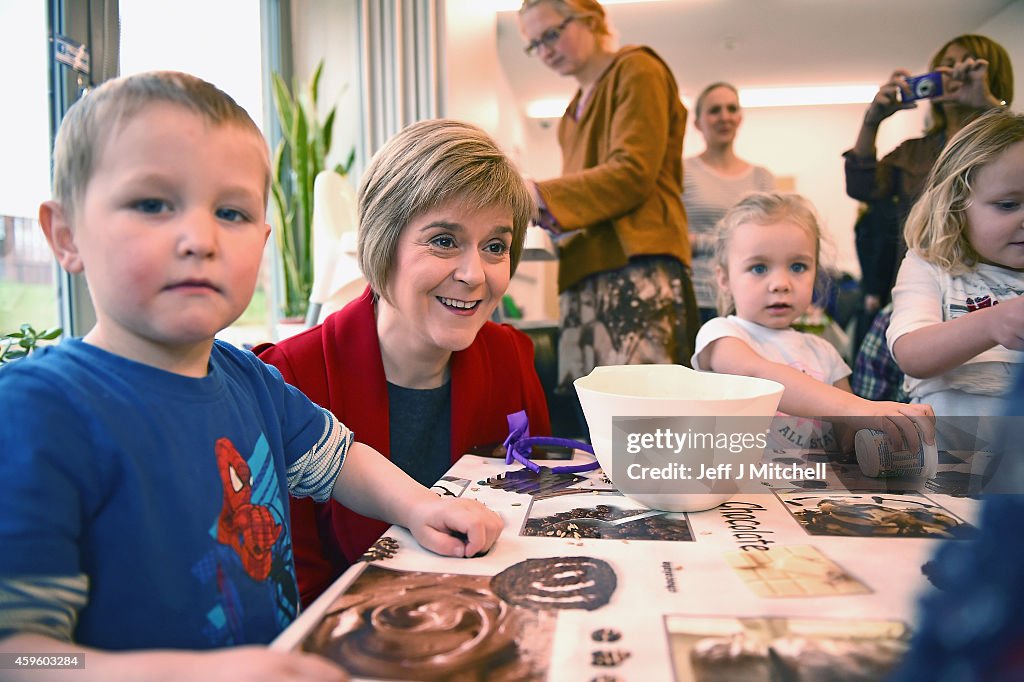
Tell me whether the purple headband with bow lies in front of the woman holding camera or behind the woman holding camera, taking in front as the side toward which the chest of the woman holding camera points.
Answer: in front

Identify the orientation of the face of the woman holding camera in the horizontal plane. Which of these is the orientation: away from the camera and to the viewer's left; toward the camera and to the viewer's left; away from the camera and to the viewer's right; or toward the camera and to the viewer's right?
toward the camera and to the viewer's left

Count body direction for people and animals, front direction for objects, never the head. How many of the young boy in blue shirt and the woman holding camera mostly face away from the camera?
0

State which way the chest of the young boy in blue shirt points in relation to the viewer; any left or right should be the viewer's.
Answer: facing the viewer and to the right of the viewer

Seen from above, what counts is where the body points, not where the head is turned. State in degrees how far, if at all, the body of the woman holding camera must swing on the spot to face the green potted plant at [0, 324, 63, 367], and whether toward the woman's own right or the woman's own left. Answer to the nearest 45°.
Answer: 0° — they already face it

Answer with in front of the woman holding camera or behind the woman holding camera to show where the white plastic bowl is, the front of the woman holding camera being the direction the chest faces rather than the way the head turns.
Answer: in front

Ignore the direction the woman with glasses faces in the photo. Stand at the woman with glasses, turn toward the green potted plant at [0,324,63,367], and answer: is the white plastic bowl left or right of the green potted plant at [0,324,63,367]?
left

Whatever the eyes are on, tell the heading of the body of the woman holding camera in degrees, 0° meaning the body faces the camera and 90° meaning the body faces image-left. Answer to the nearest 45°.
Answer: approximately 45°
